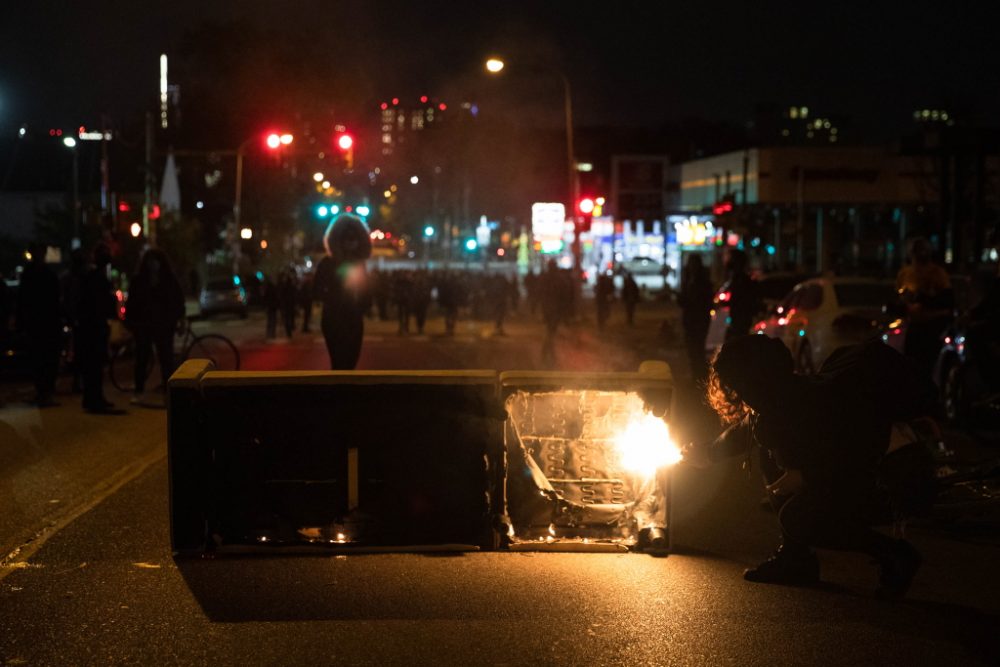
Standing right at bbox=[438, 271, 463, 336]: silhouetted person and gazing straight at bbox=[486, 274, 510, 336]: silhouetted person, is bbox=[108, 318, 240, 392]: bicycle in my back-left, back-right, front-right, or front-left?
back-right

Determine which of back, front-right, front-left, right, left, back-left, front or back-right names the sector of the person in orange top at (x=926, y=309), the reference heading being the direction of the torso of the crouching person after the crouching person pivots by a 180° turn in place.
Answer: left

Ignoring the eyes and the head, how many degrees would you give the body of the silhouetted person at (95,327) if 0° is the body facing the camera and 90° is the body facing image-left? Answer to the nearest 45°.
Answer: approximately 270°

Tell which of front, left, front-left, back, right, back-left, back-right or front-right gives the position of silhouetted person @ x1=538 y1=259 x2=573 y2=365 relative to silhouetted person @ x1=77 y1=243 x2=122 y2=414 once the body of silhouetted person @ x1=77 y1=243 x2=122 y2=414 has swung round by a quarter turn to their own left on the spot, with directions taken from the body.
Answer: front-right

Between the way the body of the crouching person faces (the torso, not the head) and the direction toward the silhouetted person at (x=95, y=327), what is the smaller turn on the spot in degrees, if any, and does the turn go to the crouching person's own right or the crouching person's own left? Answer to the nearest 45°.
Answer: approximately 45° to the crouching person's own right

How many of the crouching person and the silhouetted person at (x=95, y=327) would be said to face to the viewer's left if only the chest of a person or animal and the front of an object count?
1

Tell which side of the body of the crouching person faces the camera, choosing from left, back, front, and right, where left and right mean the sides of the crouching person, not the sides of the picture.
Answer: left

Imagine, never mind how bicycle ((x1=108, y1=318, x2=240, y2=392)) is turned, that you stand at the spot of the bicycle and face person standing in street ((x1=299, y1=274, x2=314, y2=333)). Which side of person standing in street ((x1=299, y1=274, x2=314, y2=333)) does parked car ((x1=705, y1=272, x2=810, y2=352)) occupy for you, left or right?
right

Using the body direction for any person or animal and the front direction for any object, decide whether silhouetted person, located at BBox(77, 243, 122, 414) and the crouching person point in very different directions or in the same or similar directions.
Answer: very different directions

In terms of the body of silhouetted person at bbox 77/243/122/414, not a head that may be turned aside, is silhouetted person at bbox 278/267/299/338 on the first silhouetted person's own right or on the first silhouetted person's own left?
on the first silhouetted person's own left

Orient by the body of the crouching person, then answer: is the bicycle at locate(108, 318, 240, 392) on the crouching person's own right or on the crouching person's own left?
on the crouching person's own right

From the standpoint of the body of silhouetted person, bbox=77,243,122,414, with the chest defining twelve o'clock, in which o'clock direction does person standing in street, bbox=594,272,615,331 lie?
The person standing in street is roughly at 10 o'clock from the silhouetted person.

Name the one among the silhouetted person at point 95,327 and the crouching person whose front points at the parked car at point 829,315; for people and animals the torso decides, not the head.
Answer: the silhouetted person

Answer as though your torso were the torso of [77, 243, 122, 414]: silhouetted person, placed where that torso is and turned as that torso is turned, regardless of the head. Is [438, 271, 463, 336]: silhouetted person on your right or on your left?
on your left

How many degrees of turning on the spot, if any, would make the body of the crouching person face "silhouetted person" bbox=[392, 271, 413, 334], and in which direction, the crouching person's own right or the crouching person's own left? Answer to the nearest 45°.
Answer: approximately 90° to the crouching person's own right

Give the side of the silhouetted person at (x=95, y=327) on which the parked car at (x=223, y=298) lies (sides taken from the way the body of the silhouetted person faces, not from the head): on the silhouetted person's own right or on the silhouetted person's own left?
on the silhouetted person's own left

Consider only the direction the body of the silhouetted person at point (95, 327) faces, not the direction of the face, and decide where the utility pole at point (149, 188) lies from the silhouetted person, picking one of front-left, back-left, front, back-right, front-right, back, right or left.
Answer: left
